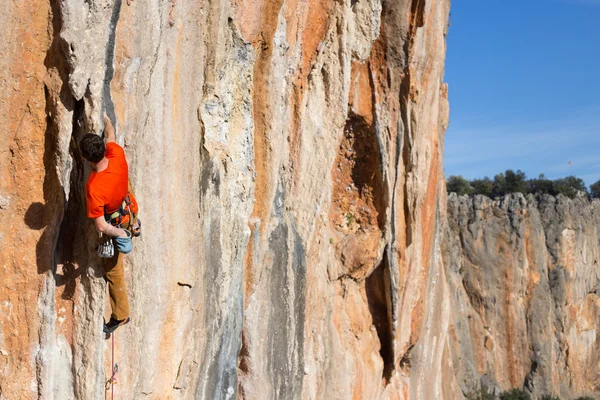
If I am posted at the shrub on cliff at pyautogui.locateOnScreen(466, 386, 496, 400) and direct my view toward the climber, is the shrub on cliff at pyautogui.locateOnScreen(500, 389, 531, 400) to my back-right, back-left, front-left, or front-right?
back-left

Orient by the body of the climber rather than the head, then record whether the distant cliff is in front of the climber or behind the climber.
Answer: in front

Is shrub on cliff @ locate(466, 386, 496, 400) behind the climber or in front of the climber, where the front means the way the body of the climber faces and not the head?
in front

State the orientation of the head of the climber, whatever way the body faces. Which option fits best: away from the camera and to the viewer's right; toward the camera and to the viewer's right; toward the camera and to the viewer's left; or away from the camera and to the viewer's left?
away from the camera and to the viewer's left

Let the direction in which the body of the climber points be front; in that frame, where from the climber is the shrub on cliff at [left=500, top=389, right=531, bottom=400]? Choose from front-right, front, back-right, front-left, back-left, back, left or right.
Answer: front-right

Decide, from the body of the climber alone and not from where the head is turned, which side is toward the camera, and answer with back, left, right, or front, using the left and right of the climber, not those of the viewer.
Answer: back
